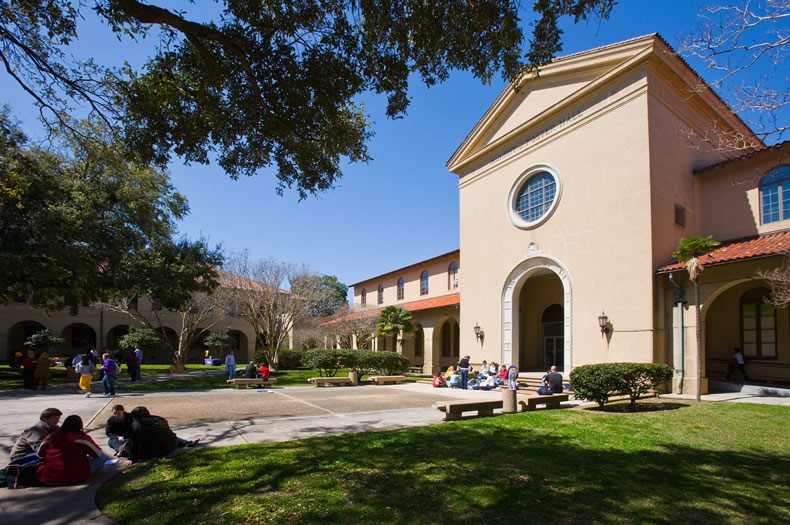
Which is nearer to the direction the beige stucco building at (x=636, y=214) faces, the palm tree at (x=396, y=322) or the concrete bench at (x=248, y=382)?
the concrete bench

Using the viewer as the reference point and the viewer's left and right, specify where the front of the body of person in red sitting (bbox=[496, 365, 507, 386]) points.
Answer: facing the viewer and to the left of the viewer

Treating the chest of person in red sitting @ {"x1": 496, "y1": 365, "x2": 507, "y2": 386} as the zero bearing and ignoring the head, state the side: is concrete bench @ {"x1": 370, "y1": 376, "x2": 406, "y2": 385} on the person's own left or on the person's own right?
on the person's own right

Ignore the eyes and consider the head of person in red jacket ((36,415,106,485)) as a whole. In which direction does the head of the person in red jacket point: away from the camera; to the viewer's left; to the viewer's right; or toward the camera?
away from the camera

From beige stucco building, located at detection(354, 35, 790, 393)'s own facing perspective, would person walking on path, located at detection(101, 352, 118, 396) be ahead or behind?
ahead

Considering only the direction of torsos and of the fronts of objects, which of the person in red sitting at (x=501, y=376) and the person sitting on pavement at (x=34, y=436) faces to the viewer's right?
the person sitting on pavement at (x=34, y=436)

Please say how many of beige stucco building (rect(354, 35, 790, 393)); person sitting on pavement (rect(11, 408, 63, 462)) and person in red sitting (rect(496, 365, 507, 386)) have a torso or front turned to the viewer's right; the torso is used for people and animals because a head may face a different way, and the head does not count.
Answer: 1

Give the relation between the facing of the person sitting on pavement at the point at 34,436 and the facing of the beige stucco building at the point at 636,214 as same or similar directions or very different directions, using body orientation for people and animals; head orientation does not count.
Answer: very different directions

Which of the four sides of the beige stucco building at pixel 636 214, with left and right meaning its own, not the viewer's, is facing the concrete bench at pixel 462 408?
front

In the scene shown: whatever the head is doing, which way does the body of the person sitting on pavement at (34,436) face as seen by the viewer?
to the viewer's right

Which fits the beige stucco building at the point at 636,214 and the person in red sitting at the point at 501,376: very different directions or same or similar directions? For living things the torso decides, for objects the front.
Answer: same or similar directions

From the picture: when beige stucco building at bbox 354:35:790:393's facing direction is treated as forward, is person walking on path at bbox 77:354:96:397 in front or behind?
in front
